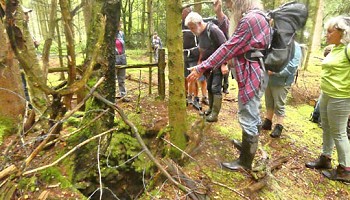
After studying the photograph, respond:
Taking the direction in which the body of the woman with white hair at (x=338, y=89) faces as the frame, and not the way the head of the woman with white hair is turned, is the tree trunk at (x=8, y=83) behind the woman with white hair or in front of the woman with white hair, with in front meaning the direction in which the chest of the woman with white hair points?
in front

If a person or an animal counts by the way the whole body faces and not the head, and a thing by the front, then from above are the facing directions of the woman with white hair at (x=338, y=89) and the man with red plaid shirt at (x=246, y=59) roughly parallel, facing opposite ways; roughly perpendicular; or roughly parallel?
roughly parallel

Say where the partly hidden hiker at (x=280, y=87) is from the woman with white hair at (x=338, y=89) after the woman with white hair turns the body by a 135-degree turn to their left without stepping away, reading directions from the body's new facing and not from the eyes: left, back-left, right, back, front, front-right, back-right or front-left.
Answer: back

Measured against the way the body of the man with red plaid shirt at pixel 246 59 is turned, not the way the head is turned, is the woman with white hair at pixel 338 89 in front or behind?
behind

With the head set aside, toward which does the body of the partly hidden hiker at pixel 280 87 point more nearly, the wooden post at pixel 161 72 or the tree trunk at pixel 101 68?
the tree trunk

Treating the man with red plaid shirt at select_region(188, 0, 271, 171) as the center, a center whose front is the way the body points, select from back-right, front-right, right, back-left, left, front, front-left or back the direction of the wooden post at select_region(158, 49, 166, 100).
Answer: front-right

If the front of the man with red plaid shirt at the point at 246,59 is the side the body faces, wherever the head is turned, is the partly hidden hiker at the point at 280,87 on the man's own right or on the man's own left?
on the man's own right

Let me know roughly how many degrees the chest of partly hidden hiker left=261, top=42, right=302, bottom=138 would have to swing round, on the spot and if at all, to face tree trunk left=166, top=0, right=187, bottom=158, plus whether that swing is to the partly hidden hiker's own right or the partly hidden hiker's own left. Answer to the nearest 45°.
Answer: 0° — they already face it

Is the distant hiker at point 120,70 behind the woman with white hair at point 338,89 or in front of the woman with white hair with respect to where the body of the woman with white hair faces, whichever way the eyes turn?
in front

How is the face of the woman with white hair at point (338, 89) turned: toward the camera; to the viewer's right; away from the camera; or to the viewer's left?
to the viewer's left

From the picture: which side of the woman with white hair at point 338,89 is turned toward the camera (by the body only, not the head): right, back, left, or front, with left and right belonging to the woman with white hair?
left

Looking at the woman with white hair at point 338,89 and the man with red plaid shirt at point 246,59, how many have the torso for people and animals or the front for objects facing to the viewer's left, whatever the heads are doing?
2

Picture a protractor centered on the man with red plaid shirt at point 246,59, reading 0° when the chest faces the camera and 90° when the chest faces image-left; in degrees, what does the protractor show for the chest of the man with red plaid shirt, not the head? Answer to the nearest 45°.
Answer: approximately 90°

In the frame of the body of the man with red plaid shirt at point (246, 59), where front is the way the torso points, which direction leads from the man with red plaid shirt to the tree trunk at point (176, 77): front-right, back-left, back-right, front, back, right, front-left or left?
front
